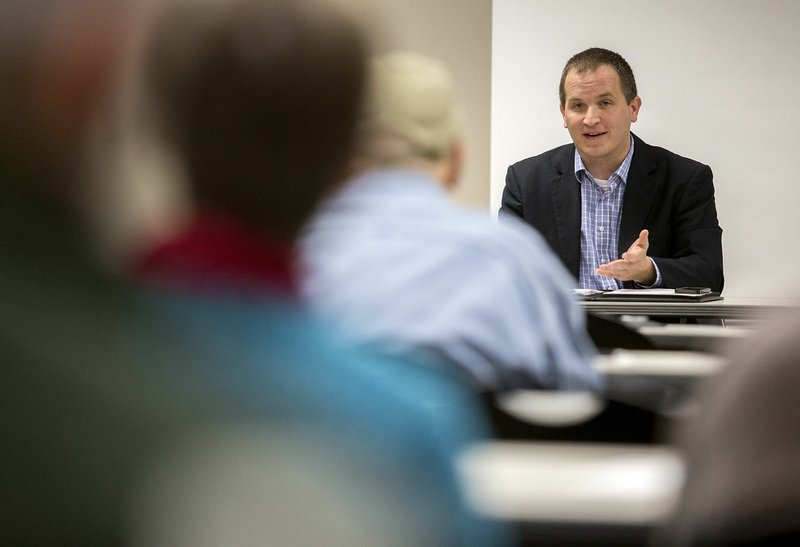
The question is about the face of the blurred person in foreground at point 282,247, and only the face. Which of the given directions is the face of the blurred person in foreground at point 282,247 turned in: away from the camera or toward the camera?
away from the camera

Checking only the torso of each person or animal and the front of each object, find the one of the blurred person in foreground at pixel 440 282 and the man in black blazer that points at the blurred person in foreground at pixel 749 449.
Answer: the man in black blazer

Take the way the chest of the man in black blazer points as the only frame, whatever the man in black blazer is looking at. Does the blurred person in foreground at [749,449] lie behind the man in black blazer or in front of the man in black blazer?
in front

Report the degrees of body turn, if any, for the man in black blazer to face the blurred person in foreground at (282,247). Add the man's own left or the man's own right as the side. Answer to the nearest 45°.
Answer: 0° — they already face them

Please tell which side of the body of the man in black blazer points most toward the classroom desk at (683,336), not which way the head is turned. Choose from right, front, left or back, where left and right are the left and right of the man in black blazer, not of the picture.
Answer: front

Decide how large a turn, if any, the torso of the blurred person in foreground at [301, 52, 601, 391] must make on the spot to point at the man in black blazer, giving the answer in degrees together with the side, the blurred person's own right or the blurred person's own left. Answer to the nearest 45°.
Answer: approximately 45° to the blurred person's own left

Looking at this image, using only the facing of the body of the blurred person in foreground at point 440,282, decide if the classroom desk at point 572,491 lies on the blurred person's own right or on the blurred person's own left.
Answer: on the blurred person's own right

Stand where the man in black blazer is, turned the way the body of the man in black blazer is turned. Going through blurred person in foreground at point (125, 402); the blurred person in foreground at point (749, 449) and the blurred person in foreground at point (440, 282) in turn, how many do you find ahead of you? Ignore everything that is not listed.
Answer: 3

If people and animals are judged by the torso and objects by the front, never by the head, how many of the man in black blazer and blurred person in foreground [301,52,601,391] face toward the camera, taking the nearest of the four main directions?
1

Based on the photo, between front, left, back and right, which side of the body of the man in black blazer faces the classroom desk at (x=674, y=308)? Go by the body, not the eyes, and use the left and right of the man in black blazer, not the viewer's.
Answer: front

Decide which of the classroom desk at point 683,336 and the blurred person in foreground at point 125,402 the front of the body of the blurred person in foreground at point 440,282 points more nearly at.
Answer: the classroom desk
